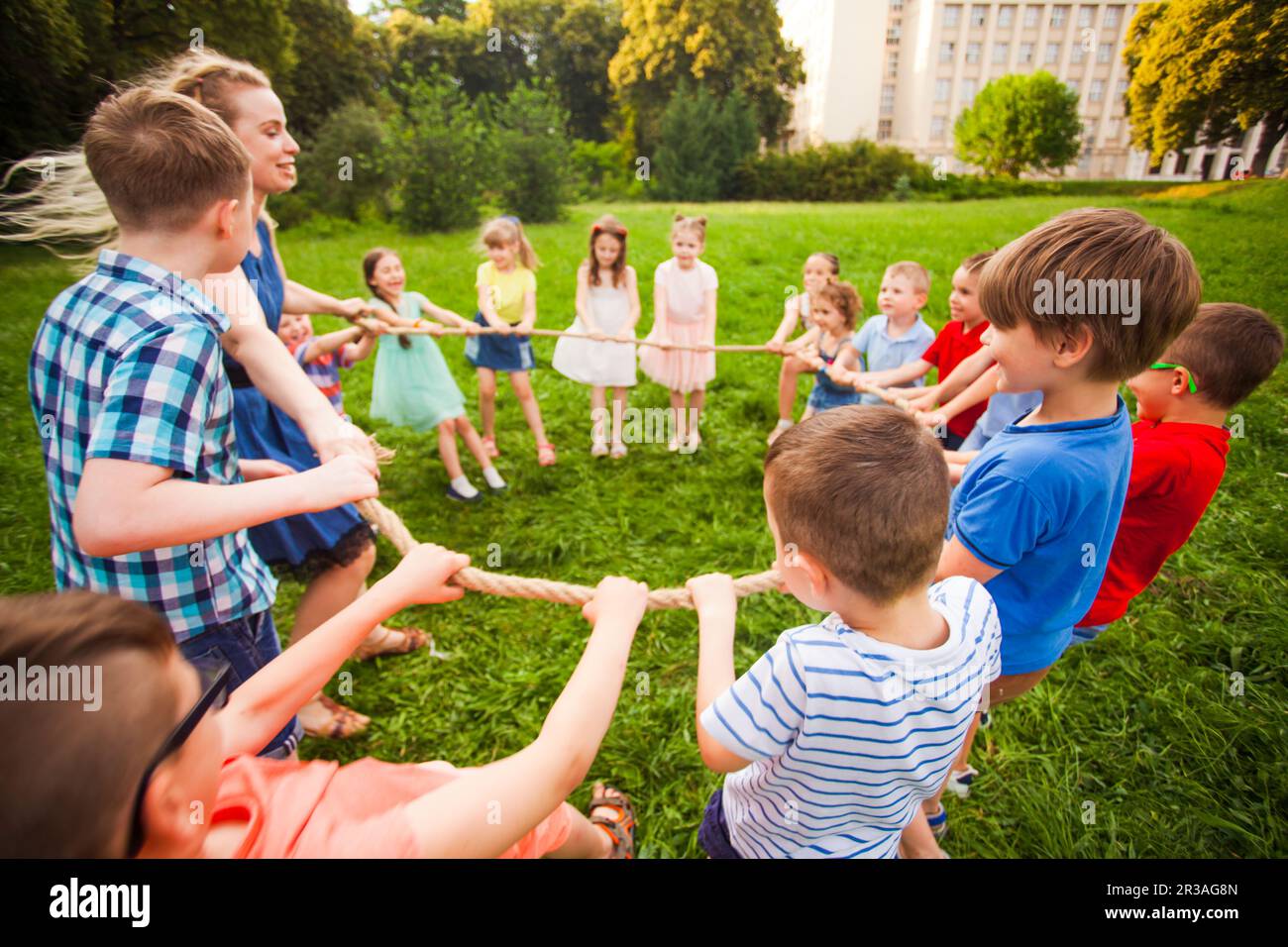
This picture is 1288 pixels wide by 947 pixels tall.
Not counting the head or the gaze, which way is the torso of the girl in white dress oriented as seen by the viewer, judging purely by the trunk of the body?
toward the camera

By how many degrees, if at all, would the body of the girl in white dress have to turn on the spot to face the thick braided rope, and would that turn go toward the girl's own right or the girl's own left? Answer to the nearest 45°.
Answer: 0° — they already face it

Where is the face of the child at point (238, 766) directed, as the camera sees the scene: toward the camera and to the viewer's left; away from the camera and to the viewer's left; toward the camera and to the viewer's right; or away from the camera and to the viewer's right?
away from the camera and to the viewer's right

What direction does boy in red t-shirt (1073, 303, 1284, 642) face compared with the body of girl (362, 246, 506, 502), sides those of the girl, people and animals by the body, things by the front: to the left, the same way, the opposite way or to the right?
the opposite way

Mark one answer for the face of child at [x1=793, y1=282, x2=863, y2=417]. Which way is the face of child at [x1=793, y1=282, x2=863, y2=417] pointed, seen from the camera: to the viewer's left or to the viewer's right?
to the viewer's left

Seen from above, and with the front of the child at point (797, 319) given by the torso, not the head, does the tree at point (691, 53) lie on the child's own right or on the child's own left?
on the child's own right

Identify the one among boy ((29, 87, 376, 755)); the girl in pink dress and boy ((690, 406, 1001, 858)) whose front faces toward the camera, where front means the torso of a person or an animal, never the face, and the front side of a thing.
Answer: the girl in pink dress

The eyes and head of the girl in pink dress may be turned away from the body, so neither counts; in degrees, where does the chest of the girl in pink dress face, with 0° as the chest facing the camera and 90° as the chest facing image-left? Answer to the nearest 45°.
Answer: approximately 0°

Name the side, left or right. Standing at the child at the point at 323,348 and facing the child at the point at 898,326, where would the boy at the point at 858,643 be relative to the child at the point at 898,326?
right

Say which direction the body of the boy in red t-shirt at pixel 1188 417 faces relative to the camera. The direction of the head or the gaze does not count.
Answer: to the viewer's left

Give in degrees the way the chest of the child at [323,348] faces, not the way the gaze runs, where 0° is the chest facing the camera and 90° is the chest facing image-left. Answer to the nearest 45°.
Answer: approximately 315°

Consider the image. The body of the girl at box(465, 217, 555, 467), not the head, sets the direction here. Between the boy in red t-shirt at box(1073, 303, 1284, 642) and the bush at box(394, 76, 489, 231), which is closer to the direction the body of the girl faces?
the boy in red t-shirt

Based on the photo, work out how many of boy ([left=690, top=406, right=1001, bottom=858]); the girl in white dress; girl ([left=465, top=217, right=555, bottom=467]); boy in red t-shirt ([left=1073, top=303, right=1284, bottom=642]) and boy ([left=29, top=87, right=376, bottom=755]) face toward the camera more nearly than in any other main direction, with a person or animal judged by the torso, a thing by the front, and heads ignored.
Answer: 2
